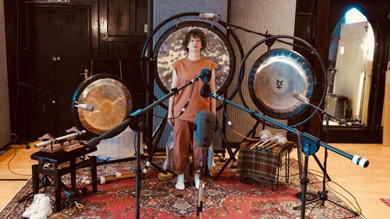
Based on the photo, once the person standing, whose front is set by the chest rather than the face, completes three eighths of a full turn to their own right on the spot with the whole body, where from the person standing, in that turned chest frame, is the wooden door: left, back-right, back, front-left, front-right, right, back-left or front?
front

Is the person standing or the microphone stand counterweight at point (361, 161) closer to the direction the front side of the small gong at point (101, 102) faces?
the microphone stand counterweight

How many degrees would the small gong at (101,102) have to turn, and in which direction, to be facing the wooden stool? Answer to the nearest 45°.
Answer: approximately 45° to its right

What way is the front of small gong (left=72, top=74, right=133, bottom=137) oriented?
toward the camera

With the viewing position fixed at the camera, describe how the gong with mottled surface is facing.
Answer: facing the viewer

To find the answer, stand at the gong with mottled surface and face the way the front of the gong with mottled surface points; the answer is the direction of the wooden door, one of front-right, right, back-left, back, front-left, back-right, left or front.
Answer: back-right

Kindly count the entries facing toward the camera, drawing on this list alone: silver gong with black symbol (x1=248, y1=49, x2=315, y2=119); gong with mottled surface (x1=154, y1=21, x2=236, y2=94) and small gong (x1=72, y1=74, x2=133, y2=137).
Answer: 3

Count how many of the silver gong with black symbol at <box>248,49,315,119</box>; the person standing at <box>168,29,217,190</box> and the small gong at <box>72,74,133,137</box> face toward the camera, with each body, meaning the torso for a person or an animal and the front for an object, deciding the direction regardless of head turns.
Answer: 3

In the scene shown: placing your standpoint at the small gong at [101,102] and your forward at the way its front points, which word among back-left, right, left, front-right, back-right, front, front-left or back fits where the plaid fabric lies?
left

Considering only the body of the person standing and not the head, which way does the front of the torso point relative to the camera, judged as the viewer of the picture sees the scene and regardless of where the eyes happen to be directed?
toward the camera
